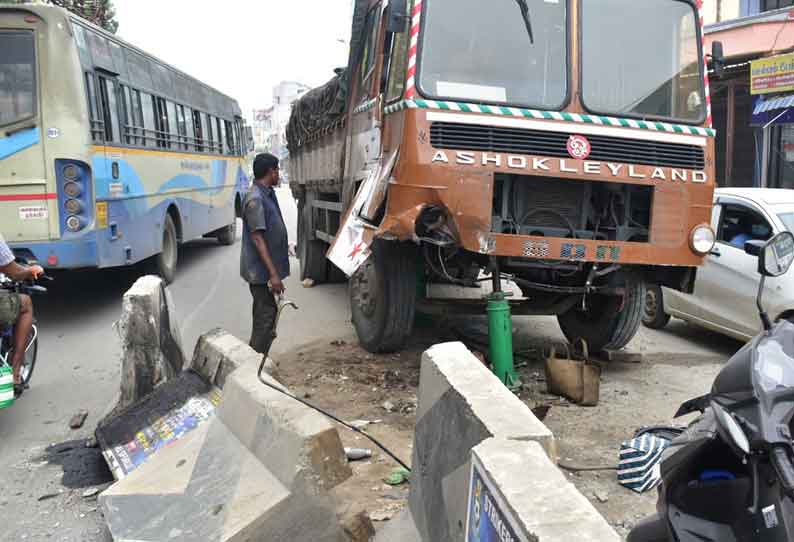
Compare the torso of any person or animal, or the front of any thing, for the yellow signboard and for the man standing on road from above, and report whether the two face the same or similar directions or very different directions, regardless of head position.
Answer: very different directions

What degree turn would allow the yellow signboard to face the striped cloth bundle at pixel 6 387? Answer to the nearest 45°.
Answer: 0° — it already faces it

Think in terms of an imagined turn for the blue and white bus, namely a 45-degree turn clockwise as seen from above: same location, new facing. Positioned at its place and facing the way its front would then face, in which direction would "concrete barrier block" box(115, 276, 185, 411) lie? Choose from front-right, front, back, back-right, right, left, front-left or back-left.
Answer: right

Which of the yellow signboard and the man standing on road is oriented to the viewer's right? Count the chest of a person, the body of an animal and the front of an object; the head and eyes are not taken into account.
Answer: the man standing on road

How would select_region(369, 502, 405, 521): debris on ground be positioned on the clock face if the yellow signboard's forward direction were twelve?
The debris on ground is roughly at 11 o'clock from the yellow signboard.

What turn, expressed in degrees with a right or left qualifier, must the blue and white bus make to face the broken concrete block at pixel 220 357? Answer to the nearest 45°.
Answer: approximately 135° to its right

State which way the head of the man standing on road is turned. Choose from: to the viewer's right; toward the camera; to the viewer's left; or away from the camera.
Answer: to the viewer's right

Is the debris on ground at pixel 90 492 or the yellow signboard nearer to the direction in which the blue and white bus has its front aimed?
the yellow signboard

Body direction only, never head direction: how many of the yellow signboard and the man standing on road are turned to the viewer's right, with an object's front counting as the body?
1

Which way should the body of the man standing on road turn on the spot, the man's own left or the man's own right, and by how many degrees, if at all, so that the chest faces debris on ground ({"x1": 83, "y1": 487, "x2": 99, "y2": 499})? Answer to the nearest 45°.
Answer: approximately 135° to the man's own right

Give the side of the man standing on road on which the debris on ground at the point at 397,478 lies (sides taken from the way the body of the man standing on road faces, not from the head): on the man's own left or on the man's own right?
on the man's own right

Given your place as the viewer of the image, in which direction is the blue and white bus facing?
facing away from the viewer and to the right of the viewer

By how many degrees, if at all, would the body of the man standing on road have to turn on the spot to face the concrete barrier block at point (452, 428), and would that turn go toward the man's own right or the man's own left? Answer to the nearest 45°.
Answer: approximately 90° to the man's own right

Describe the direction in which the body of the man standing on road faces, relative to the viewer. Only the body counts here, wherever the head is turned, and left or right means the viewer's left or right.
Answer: facing to the right of the viewer

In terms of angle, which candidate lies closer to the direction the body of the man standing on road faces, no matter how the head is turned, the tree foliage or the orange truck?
the orange truck

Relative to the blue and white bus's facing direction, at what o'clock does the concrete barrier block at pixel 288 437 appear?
The concrete barrier block is roughly at 4 o'clock from the blue and white bus.
